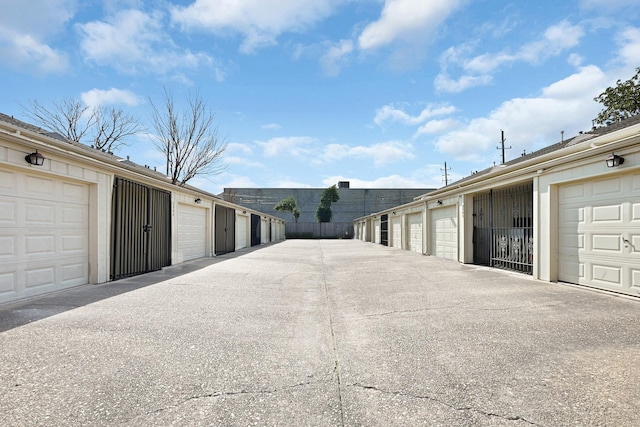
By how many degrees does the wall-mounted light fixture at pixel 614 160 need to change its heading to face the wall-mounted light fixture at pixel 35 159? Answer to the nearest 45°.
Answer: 0° — it already faces it

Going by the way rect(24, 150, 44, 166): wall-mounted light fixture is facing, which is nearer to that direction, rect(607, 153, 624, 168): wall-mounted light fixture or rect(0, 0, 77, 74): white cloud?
the wall-mounted light fixture

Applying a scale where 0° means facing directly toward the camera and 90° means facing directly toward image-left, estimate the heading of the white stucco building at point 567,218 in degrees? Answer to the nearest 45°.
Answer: approximately 45°

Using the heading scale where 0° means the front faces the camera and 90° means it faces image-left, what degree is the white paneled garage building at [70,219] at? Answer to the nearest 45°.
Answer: approximately 315°

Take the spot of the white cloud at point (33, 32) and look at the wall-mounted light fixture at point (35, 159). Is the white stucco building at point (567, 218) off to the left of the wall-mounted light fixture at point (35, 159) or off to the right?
left

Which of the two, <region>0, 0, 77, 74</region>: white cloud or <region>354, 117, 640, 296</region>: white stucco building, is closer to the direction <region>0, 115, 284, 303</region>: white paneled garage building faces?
the white stucco building

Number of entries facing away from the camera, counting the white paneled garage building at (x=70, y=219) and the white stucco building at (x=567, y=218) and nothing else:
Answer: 0

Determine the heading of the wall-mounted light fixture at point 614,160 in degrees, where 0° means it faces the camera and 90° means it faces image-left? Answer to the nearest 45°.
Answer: approximately 45°

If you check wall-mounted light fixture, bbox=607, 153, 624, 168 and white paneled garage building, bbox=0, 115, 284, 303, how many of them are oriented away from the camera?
0

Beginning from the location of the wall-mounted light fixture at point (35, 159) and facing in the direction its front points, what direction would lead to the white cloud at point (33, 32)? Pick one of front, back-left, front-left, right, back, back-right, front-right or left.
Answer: back-left

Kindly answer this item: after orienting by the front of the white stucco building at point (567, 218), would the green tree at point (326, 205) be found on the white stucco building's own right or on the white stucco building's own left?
on the white stucco building's own right

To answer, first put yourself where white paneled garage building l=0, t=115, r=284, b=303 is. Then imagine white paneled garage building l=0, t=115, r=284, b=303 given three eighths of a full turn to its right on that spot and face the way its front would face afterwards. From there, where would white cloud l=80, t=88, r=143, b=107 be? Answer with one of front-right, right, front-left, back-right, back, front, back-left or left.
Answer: right
